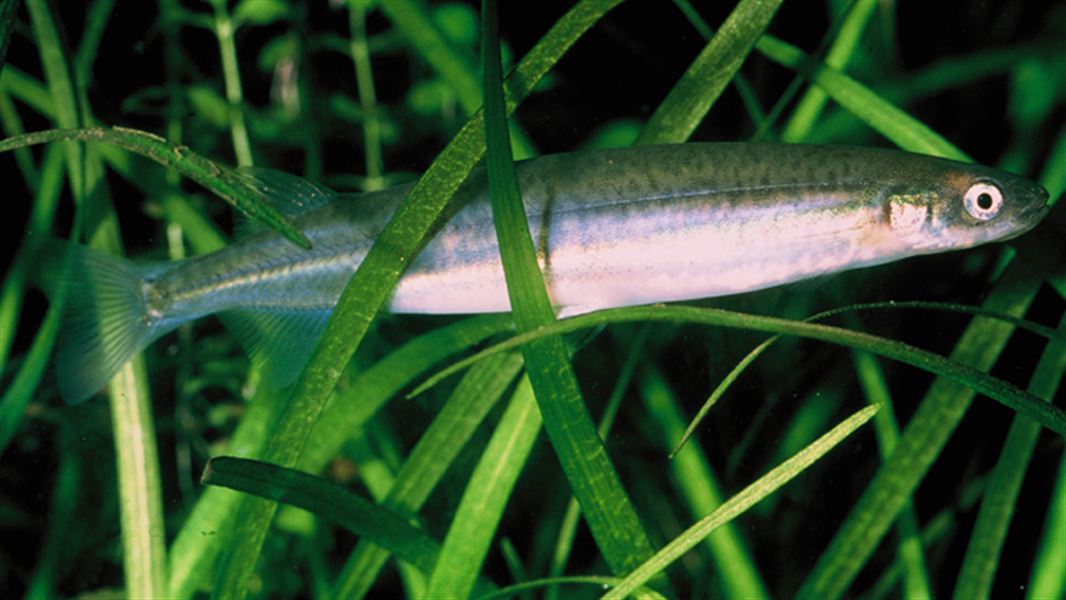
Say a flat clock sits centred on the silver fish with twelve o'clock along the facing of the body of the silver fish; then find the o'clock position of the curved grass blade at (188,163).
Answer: The curved grass blade is roughly at 5 o'clock from the silver fish.

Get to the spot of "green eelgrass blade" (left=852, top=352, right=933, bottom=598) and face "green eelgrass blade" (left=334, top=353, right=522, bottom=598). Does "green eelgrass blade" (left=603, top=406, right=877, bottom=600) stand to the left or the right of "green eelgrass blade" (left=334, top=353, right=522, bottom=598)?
left

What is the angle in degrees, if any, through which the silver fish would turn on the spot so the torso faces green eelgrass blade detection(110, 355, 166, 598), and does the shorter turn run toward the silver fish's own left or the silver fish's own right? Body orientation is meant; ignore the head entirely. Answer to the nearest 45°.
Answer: approximately 180°

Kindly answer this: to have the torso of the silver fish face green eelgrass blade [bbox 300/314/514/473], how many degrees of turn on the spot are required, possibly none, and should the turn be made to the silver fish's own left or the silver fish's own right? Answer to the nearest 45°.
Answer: approximately 180°

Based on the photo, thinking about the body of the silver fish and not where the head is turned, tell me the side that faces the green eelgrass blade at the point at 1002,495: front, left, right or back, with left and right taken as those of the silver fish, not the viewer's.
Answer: front

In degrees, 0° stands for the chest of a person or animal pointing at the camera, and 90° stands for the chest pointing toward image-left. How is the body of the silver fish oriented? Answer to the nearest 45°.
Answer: approximately 270°
